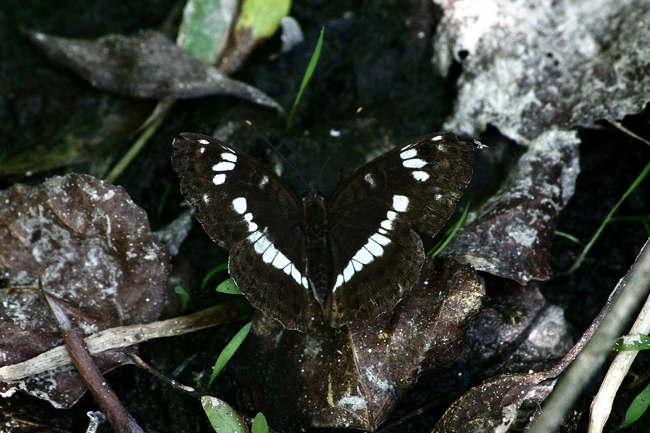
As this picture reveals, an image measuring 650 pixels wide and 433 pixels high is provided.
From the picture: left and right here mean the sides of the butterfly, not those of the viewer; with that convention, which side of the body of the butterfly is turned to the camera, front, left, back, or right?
back

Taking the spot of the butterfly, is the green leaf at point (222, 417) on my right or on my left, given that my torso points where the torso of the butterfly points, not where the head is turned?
on my left

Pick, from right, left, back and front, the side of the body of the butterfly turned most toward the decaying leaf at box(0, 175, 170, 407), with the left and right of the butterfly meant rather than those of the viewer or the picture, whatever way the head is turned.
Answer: left

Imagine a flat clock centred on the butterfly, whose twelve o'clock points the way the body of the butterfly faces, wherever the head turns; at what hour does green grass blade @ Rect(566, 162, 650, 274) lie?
The green grass blade is roughly at 2 o'clock from the butterfly.

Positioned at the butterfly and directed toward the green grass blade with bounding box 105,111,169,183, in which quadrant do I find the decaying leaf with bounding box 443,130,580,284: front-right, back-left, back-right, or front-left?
back-right
